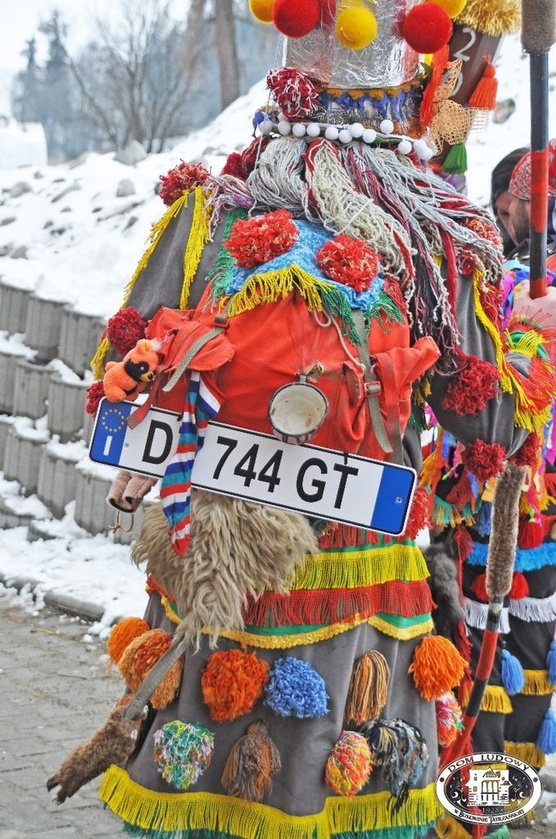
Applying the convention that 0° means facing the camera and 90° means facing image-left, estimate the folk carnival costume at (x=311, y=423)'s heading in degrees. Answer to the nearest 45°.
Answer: approximately 180°
